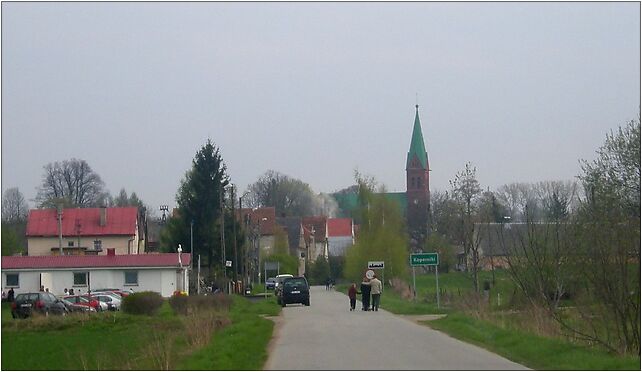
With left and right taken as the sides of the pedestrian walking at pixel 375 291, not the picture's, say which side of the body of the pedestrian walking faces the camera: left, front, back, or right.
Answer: back

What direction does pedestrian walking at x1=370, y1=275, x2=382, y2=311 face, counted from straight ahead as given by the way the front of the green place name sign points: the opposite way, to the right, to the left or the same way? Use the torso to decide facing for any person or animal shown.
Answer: the opposite way

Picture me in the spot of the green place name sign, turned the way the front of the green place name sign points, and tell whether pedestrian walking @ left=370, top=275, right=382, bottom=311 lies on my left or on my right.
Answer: on my right

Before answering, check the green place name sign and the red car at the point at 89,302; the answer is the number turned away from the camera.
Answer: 0

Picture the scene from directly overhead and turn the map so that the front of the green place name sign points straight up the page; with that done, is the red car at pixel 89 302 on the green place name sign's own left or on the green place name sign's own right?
on the green place name sign's own right

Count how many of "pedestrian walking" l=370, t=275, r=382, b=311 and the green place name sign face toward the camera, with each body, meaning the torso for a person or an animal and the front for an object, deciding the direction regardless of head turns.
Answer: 1
